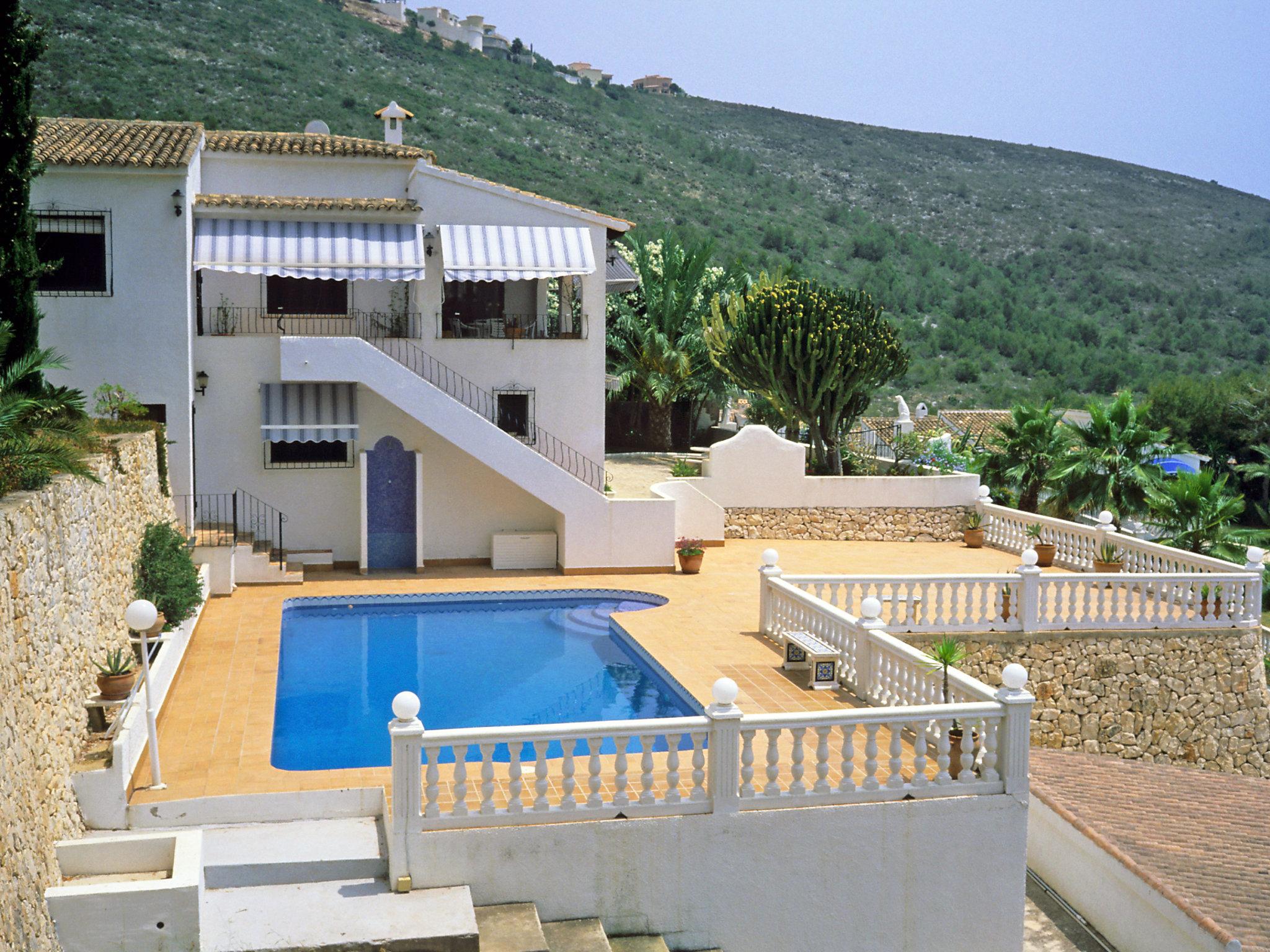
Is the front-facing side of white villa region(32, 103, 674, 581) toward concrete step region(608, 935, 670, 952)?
yes

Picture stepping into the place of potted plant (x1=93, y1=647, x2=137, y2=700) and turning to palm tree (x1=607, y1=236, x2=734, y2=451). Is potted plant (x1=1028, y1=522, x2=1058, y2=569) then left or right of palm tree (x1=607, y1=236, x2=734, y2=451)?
right

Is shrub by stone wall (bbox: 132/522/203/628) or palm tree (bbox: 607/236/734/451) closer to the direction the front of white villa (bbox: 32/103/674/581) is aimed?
the shrub by stone wall

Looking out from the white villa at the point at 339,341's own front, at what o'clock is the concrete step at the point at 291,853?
The concrete step is roughly at 12 o'clock from the white villa.

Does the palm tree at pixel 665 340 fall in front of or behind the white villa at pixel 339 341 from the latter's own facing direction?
behind

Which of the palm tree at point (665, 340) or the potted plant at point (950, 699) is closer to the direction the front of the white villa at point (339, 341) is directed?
the potted plant

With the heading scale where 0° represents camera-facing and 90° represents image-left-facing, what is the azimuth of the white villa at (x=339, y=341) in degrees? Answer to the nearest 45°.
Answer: approximately 0°

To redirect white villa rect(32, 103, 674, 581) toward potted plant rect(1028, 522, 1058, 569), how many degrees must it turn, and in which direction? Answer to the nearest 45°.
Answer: approximately 90° to its left

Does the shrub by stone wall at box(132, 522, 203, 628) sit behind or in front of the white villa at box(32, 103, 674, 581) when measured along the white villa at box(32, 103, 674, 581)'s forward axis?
in front

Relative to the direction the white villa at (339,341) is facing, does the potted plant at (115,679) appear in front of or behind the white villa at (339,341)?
in front

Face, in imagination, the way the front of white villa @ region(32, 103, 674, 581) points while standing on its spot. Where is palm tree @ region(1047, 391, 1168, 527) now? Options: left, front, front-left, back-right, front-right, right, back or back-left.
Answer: left

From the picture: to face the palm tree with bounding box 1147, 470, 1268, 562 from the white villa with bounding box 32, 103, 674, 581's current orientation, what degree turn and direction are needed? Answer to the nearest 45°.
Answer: approximately 90° to its left
